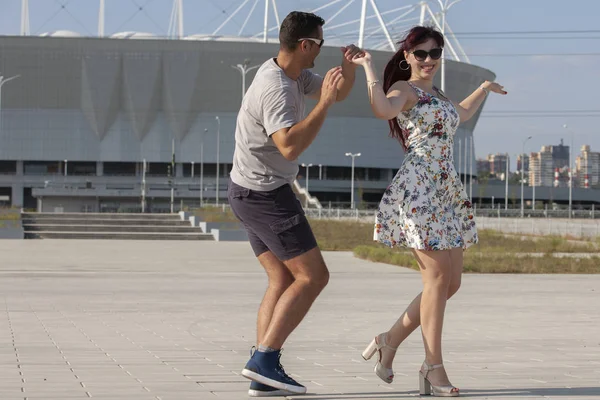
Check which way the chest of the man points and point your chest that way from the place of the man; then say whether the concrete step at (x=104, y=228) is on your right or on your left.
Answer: on your left

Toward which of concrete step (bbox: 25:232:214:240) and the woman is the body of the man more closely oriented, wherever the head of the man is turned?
the woman

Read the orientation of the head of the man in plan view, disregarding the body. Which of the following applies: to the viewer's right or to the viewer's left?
to the viewer's right

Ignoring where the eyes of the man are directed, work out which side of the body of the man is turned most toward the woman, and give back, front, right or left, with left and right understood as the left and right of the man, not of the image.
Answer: front

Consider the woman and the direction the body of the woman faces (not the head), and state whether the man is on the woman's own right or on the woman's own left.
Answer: on the woman's own right

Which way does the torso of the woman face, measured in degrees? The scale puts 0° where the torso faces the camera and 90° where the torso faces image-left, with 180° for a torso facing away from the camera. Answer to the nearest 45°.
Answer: approximately 315°

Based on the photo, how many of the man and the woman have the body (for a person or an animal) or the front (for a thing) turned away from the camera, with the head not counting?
0

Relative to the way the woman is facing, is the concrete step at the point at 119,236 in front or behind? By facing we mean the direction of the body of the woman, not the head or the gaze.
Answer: behind

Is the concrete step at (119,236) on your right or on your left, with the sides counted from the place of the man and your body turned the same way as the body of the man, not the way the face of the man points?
on your left

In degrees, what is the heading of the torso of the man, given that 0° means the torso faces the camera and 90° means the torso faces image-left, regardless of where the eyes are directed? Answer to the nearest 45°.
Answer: approximately 270°
